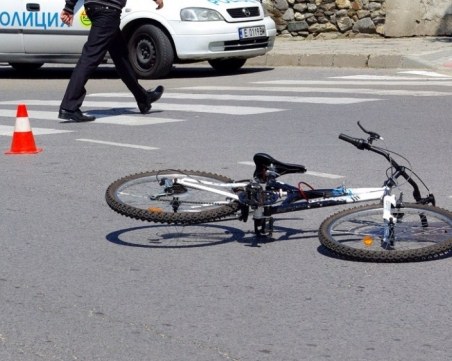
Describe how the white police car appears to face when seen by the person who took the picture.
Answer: facing the viewer and to the right of the viewer

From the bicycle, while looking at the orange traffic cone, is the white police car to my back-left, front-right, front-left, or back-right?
front-right

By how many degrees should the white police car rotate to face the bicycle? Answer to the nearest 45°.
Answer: approximately 45° to its right

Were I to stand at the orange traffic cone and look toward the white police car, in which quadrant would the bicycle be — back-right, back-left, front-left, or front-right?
back-right

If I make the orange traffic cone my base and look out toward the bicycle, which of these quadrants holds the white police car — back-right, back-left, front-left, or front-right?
back-left

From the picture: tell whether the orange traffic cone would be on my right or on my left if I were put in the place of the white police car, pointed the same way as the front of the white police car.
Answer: on my right
